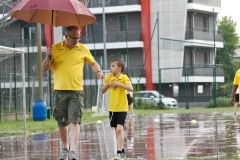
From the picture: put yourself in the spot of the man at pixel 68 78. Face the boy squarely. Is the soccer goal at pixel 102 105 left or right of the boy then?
left

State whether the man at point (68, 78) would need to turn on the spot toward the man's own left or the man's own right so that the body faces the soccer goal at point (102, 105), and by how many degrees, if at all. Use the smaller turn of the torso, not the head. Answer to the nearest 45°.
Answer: approximately 180°

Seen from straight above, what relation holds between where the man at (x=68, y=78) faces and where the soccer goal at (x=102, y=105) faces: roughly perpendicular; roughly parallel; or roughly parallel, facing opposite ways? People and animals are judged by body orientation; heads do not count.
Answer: roughly perpendicular

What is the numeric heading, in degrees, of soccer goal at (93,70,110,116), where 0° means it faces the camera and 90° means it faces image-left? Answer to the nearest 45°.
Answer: approximately 270°

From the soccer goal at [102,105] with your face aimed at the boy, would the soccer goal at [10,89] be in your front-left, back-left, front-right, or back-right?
front-right

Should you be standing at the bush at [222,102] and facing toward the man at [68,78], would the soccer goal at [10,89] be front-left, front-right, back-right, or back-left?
front-right

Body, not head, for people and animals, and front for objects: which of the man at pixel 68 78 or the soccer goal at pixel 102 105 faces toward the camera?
the man

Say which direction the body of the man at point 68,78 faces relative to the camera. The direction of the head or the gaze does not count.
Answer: toward the camera

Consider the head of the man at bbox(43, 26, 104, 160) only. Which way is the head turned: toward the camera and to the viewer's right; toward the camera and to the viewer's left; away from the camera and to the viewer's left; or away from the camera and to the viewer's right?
toward the camera and to the viewer's right

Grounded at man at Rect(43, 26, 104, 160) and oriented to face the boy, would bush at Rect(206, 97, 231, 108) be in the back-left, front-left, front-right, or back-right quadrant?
front-left

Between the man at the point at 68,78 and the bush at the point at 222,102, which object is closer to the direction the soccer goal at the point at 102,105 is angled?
the bush

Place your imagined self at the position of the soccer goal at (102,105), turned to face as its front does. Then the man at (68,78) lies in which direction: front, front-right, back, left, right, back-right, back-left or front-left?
right
